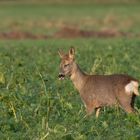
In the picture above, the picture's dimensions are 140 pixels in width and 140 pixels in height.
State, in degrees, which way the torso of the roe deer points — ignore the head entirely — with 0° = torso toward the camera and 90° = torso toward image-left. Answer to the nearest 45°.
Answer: approximately 90°
